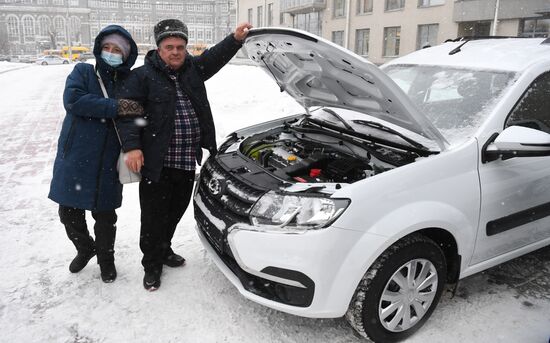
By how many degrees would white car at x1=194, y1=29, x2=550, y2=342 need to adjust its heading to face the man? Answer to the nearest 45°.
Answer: approximately 45° to its right

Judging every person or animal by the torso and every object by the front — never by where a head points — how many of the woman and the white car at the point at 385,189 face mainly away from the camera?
0

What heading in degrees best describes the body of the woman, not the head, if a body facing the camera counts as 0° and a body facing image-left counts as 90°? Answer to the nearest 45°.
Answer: approximately 315°

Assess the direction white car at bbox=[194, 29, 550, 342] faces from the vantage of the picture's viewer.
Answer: facing the viewer and to the left of the viewer

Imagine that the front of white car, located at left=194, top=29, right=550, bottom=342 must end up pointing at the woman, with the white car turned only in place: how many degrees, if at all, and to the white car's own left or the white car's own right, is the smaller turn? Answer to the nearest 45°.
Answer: approximately 45° to the white car's own right
